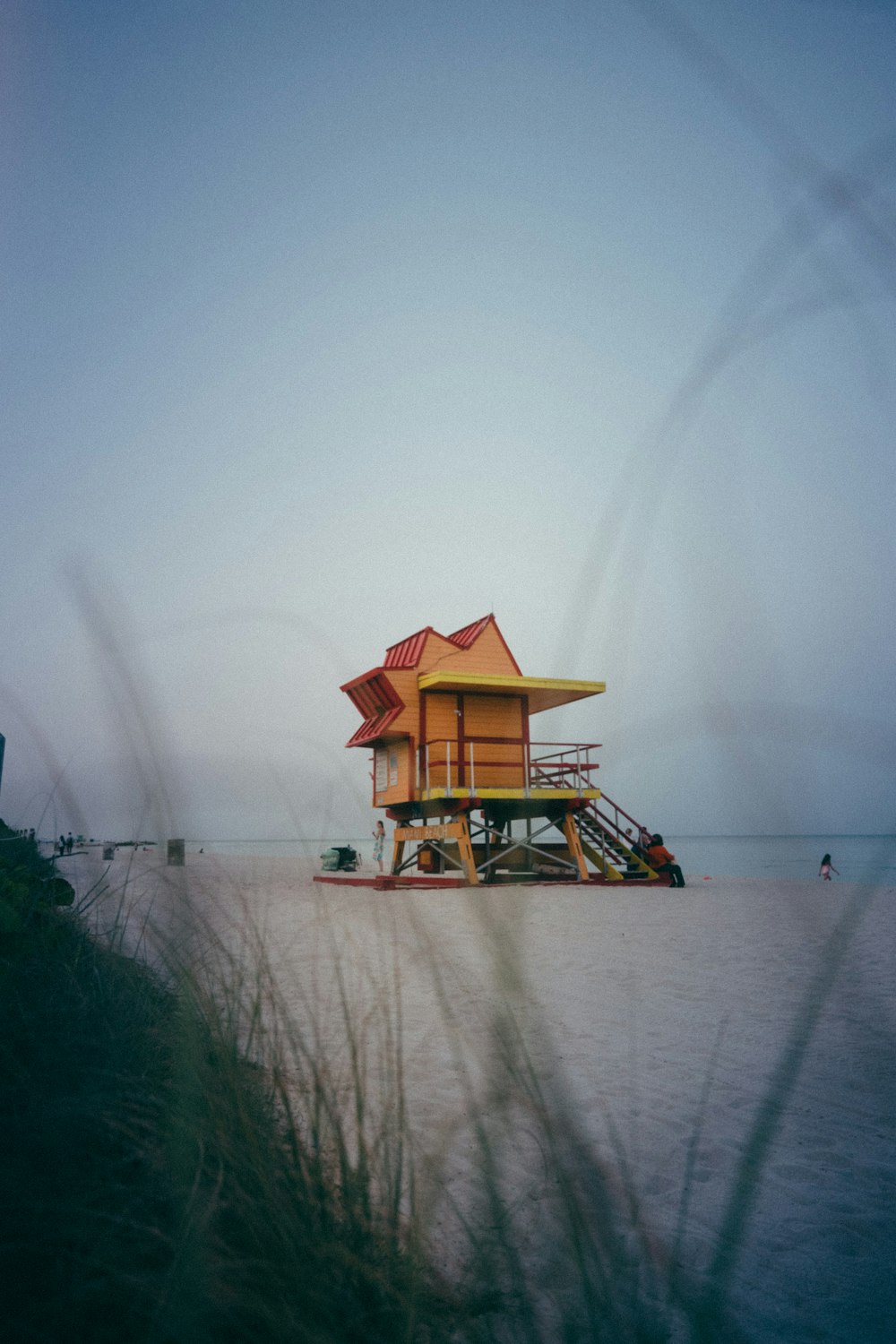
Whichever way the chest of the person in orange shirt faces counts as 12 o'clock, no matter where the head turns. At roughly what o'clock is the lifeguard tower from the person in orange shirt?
The lifeguard tower is roughly at 5 o'clock from the person in orange shirt.

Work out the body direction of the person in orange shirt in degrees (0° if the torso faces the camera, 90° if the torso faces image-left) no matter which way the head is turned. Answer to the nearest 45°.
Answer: approximately 270°
